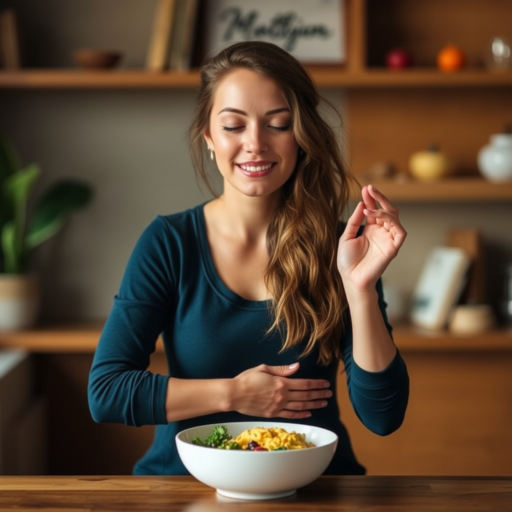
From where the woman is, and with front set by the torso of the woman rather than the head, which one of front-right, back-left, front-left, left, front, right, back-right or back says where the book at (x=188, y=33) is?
back

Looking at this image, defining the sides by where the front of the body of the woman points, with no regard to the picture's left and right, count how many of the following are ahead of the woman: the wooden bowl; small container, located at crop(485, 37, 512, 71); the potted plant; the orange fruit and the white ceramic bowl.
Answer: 1

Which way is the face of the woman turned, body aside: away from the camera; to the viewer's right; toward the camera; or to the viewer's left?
toward the camera

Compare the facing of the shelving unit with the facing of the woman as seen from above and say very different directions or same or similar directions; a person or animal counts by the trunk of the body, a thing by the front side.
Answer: same or similar directions

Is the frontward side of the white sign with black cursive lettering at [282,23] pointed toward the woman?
yes

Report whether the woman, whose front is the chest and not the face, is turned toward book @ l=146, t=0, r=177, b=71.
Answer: no

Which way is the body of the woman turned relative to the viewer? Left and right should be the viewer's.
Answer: facing the viewer

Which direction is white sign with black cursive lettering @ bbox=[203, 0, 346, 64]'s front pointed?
toward the camera

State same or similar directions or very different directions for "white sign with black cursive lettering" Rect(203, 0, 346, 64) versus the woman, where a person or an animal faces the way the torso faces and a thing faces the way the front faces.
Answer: same or similar directions

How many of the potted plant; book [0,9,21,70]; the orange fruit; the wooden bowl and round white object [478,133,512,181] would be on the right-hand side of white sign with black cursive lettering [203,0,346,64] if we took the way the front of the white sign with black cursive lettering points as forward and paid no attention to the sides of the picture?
3

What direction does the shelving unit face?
toward the camera

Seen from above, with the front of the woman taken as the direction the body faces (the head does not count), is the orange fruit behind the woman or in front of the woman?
behind

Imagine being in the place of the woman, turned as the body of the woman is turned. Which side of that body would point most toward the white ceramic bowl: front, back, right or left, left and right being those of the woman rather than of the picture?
front

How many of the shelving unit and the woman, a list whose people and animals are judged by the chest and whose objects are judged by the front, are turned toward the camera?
2

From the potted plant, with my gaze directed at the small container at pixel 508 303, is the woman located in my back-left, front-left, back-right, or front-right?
front-right

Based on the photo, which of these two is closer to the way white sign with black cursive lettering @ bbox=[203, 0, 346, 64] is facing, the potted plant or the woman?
the woman

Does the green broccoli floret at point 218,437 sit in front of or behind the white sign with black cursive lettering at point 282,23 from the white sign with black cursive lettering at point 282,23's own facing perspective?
in front

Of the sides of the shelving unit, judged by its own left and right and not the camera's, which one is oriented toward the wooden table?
front
